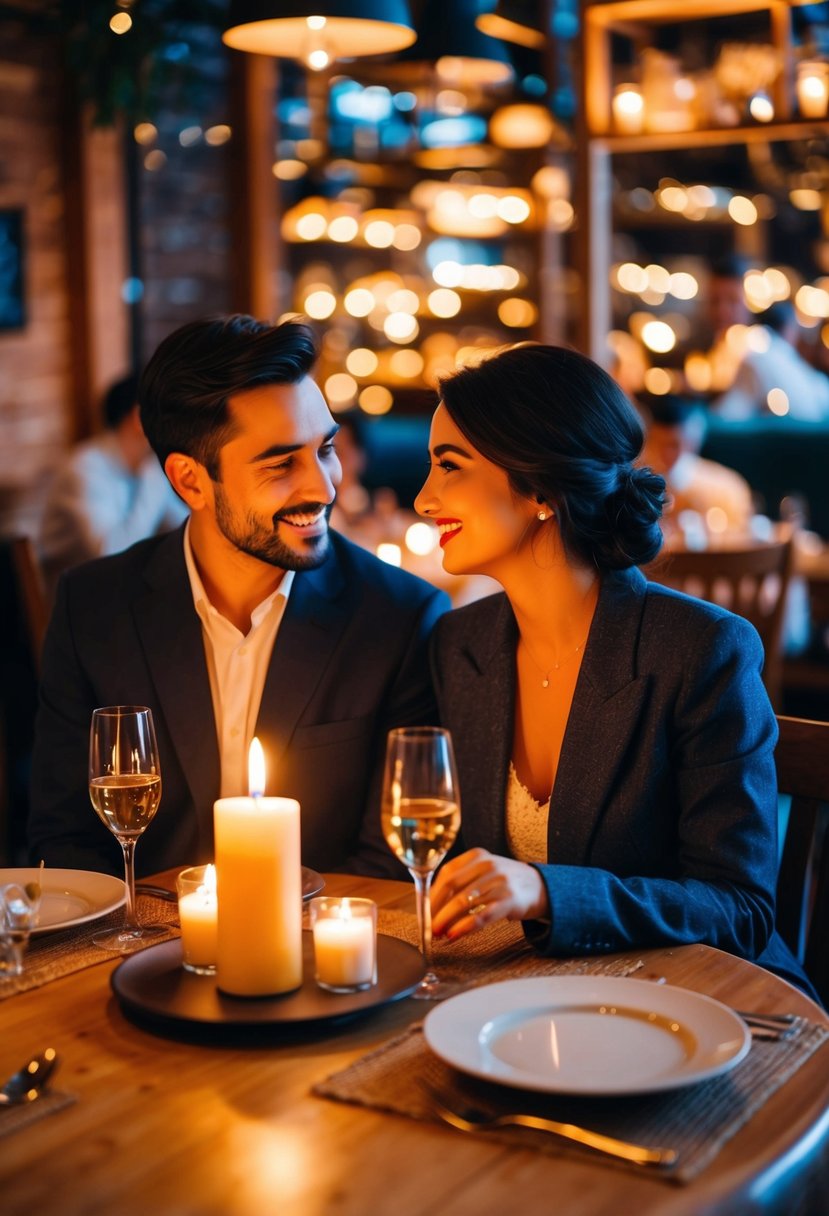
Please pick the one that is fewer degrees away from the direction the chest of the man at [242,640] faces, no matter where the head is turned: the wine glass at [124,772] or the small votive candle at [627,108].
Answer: the wine glass

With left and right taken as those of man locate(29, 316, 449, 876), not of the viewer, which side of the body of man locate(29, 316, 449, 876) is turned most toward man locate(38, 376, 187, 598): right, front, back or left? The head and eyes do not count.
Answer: back

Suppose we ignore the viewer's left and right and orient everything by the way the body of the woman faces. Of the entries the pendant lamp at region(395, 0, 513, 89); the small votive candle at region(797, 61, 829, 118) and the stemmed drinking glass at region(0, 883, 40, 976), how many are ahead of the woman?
1

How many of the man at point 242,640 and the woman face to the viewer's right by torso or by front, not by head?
0

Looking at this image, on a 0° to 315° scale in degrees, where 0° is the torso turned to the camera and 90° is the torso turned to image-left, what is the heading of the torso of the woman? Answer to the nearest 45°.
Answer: approximately 45°

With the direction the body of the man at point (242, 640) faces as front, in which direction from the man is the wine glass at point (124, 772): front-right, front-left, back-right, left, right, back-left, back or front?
front

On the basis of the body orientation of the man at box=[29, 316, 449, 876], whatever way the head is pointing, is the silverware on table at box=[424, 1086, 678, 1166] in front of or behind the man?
in front

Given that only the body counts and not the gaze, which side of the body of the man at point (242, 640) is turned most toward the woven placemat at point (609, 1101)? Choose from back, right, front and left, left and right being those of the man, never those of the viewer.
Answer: front

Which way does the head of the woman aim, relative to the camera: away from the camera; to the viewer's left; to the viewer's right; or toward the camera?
to the viewer's left

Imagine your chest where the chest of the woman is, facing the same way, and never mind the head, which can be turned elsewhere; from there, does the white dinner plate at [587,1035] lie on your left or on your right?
on your left

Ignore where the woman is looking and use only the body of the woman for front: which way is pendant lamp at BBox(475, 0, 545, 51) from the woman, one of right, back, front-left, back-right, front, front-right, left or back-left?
back-right

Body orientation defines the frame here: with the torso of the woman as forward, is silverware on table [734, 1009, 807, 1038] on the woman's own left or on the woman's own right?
on the woman's own left

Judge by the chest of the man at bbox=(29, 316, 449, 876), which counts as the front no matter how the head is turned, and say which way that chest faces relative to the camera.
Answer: toward the camera

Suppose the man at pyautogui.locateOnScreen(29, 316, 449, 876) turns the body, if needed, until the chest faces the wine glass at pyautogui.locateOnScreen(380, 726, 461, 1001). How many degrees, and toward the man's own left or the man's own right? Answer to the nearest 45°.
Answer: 0° — they already face it

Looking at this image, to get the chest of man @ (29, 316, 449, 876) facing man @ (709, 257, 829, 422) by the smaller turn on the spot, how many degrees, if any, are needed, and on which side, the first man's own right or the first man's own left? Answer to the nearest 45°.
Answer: approximately 135° to the first man's own left

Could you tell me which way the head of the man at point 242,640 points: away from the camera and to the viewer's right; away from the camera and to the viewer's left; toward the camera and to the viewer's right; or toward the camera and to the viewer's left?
toward the camera and to the viewer's right
